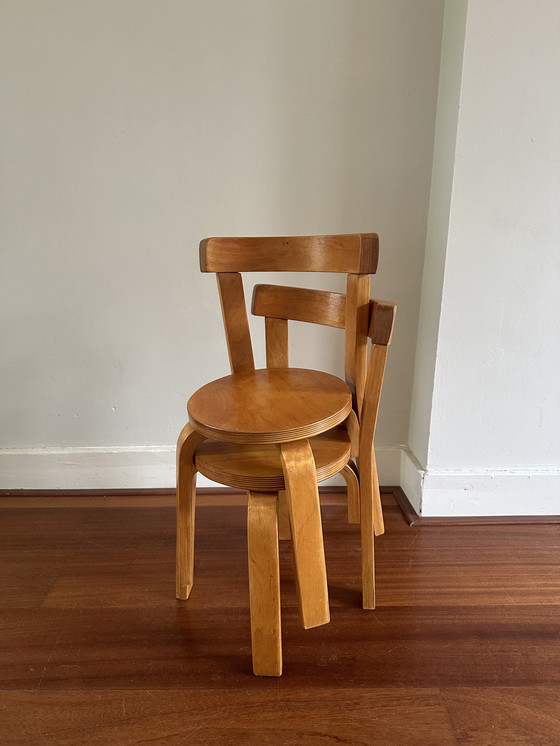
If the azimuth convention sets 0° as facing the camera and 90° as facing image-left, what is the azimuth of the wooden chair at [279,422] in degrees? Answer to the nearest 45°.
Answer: approximately 45°
